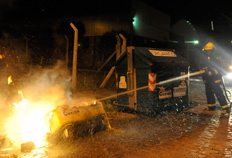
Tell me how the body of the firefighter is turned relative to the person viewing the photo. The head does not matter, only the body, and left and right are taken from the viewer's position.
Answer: facing the viewer and to the left of the viewer

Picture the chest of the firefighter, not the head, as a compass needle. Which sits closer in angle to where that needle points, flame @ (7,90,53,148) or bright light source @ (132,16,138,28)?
the flame

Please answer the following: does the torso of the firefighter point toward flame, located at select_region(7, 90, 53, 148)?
yes

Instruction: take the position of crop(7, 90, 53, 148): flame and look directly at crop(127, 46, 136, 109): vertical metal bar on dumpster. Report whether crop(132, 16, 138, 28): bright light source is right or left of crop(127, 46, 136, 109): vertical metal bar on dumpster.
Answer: left

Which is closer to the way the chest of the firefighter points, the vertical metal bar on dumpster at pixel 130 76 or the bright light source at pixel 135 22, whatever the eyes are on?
the vertical metal bar on dumpster

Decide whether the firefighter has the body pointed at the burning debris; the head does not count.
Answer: yes

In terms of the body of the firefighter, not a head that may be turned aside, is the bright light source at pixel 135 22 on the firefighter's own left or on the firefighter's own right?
on the firefighter's own right

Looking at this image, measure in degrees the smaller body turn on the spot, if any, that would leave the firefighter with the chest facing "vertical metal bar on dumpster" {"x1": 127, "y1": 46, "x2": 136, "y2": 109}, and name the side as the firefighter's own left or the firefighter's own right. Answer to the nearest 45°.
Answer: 0° — they already face it

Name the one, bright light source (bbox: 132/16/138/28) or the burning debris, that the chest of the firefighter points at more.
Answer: the burning debris

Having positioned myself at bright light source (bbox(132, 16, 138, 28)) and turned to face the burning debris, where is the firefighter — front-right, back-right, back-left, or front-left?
front-left

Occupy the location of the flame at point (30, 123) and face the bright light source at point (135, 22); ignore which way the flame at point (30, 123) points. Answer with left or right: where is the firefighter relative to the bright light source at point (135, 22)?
right
